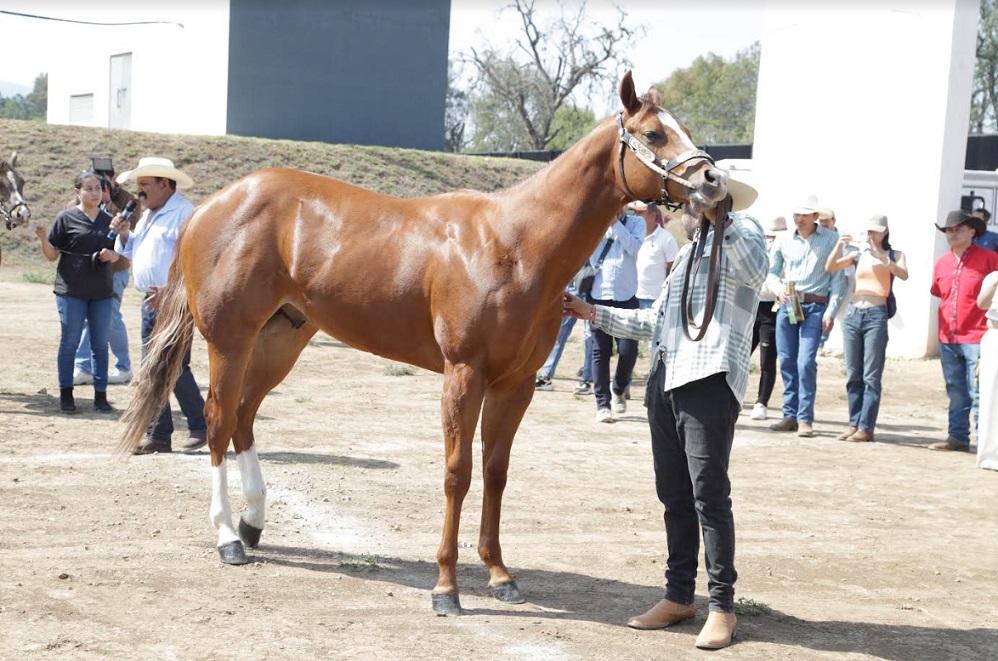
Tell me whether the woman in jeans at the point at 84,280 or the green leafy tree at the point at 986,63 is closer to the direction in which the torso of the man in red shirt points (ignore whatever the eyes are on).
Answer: the woman in jeans

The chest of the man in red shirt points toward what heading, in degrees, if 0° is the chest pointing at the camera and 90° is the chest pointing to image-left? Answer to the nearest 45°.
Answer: approximately 45°

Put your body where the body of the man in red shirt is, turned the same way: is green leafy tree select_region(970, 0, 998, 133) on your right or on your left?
on your right

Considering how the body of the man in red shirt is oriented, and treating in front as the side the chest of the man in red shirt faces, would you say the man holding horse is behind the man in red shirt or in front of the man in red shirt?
in front

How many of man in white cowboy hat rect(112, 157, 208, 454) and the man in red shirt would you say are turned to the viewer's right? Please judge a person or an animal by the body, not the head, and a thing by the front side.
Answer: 0

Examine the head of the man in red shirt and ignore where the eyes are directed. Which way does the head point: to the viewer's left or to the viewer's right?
to the viewer's left

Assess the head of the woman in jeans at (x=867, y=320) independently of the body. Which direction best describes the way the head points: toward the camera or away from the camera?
toward the camera

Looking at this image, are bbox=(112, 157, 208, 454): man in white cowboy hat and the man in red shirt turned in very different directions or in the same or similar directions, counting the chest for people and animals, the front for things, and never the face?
same or similar directions

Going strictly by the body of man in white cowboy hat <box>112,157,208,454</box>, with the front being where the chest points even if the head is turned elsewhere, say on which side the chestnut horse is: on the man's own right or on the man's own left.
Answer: on the man's own left
